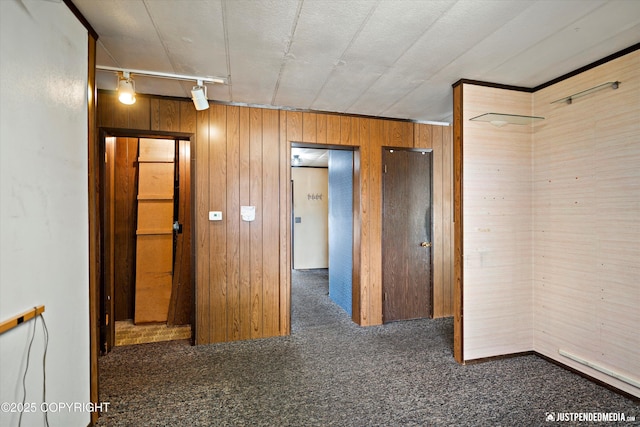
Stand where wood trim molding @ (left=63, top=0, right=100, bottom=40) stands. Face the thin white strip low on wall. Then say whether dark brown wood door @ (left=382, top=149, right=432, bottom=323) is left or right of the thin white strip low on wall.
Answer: left

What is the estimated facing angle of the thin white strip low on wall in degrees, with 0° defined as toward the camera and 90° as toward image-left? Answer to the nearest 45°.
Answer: approximately 45°

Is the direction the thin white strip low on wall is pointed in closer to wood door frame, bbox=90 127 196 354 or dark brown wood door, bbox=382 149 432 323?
the wood door frame

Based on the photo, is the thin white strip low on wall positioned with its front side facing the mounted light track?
yes

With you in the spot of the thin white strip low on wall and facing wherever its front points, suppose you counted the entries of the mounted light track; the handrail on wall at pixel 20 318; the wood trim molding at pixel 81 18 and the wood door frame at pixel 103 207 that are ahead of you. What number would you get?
4

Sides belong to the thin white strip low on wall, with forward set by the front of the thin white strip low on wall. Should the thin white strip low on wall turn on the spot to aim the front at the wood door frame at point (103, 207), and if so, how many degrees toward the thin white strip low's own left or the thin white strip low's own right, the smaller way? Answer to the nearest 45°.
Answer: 0° — it already faces it
